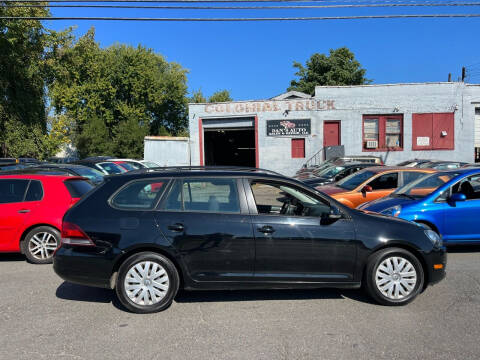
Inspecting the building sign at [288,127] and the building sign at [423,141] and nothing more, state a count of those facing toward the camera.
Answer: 2

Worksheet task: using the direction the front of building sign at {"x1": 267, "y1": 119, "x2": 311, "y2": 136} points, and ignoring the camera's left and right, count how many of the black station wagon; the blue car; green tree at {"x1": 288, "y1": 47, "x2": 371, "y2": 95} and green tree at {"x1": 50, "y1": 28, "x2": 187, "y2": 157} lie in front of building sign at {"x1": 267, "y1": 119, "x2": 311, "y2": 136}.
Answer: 2

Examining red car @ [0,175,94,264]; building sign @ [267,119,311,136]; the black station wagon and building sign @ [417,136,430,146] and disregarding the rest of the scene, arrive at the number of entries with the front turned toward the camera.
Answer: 2

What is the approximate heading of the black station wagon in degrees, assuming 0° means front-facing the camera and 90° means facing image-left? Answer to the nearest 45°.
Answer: approximately 270°

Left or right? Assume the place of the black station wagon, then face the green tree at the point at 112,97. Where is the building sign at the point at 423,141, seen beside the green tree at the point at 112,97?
right

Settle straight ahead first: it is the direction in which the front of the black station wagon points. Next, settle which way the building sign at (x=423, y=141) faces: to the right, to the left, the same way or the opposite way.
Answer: to the right

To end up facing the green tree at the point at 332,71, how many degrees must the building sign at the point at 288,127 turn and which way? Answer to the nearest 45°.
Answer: approximately 180°

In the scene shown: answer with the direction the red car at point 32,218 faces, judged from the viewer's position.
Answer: facing away from the viewer and to the left of the viewer

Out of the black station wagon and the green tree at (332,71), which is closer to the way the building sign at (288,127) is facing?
the black station wagon

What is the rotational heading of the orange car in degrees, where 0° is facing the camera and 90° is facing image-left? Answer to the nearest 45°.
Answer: approximately 45°
